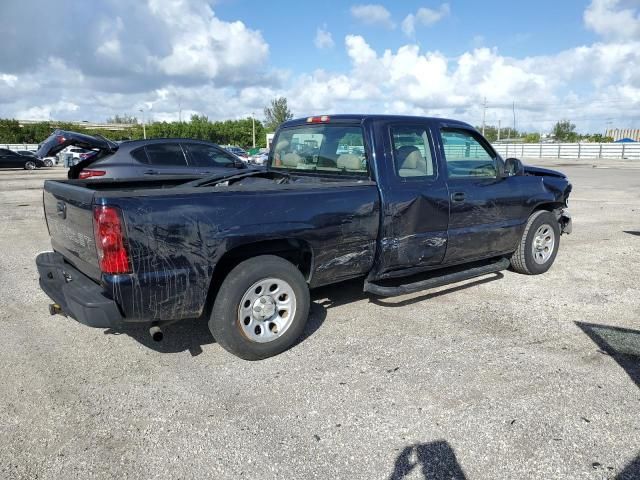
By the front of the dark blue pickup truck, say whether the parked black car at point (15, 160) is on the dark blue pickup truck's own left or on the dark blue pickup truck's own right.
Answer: on the dark blue pickup truck's own left

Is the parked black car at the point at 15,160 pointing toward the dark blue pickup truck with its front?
no

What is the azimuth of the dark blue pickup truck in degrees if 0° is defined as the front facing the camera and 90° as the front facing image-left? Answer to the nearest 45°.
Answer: approximately 225°
